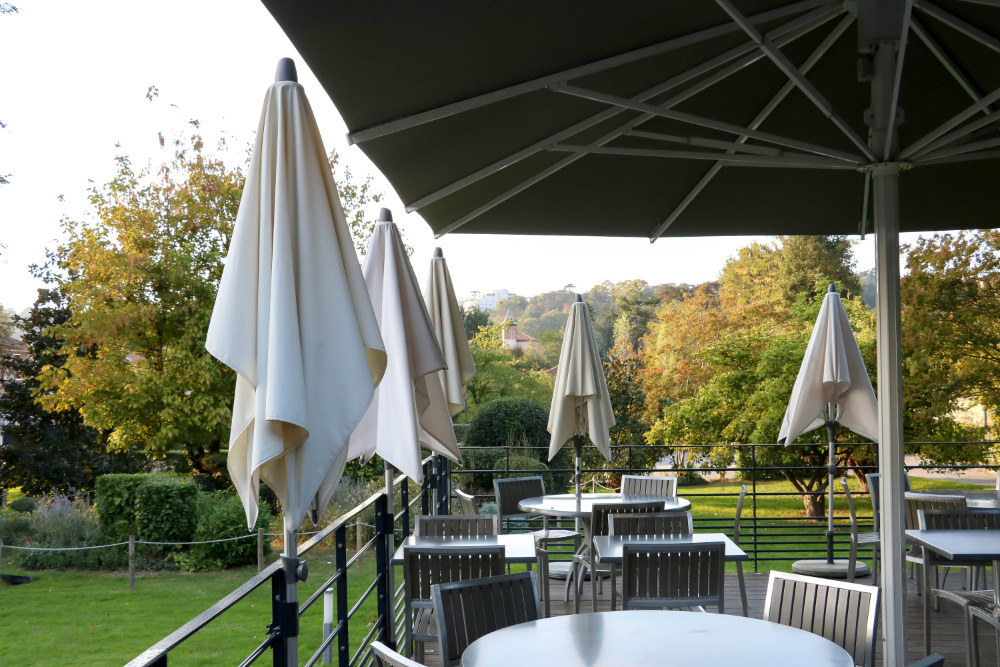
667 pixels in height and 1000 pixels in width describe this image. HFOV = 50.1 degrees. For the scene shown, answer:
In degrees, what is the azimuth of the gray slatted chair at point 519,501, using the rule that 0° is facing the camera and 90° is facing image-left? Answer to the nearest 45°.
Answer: approximately 315°

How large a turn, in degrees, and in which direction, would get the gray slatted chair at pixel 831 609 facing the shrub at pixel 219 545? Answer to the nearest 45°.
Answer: approximately 90° to its right

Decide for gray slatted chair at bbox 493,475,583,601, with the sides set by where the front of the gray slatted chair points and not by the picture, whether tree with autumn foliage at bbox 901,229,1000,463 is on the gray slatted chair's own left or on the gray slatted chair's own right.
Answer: on the gray slatted chair's own left

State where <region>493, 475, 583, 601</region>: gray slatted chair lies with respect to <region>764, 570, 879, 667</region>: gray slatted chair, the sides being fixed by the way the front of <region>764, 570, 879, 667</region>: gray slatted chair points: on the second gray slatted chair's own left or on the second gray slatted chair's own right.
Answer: on the second gray slatted chair's own right
